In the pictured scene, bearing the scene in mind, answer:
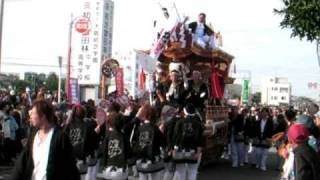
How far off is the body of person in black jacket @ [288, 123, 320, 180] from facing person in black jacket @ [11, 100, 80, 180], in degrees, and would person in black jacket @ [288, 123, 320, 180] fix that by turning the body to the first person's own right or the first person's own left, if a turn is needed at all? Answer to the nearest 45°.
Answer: approximately 90° to the first person's own left

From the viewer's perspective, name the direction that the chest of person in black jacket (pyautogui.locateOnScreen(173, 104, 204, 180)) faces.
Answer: away from the camera

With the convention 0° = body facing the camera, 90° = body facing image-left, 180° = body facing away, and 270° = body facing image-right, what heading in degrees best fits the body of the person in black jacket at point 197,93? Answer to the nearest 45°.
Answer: approximately 0°

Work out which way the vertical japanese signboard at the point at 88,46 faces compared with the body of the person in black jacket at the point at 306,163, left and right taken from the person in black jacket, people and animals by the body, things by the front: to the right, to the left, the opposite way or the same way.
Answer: the opposite way
